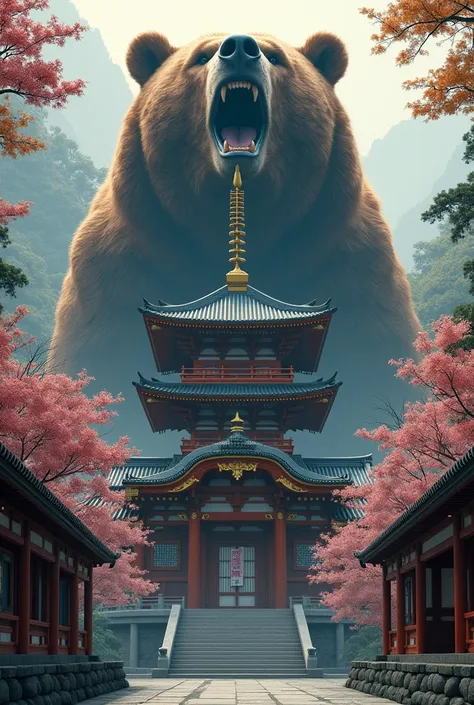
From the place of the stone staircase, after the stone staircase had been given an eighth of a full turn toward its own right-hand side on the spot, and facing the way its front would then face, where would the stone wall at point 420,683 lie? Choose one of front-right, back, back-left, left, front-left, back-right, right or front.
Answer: front-left

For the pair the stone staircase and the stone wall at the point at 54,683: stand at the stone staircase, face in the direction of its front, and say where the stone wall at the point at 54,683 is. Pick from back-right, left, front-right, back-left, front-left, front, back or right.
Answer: front

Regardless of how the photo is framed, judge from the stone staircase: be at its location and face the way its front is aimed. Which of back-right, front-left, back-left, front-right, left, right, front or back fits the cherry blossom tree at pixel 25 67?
front

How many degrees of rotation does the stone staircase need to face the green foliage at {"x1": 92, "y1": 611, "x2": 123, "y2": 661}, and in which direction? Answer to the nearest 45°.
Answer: approximately 135° to its right

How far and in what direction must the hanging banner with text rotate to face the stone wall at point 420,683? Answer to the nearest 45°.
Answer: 0° — it already faces it

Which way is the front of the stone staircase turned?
toward the camera

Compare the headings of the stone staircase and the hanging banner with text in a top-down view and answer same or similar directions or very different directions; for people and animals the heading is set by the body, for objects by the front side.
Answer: same or similar directions

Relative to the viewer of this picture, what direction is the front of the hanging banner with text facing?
facing the viewer

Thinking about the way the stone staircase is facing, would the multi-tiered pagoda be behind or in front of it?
behind

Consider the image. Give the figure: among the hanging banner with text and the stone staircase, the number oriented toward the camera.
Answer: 2

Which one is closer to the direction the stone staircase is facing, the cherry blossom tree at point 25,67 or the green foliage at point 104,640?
the cherry blossom tree

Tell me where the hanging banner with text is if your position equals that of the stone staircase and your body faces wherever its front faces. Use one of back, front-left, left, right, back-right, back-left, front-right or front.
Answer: back

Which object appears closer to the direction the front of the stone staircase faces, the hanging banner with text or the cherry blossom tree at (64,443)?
the cherry blossom tree
